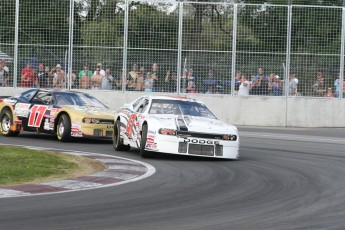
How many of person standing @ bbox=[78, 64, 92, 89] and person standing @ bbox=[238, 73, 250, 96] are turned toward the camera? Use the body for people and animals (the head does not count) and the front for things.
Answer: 2

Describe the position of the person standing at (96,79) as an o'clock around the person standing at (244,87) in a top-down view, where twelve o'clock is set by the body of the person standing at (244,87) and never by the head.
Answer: the person standing at (96,79) is roughly at 3 o'clock from the person standing at (244,87).

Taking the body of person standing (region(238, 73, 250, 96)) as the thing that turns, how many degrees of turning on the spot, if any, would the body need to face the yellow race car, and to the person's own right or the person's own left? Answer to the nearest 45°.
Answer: approximately 45° to the person's own right

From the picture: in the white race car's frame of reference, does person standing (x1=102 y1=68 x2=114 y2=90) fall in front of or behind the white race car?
behind

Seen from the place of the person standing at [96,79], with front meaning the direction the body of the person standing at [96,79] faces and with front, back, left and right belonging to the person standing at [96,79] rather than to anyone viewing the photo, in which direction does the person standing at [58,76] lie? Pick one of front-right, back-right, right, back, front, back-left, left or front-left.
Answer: right

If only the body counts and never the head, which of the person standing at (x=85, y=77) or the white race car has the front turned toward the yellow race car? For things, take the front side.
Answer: the person standing

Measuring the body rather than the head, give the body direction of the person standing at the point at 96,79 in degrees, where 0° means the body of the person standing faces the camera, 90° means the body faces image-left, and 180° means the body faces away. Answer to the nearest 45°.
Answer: approximately 0°

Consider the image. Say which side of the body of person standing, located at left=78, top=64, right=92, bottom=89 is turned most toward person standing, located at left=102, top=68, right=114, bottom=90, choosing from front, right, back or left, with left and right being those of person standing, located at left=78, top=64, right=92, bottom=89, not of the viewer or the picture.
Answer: left

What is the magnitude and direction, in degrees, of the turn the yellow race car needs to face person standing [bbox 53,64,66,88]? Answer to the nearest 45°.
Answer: approximately 135° to its left

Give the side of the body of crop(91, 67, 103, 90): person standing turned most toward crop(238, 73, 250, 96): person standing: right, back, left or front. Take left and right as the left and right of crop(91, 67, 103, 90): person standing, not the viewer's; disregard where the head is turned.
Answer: left

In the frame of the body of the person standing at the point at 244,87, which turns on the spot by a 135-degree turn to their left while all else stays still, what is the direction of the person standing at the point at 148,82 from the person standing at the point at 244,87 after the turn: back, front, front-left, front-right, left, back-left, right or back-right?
back-left
